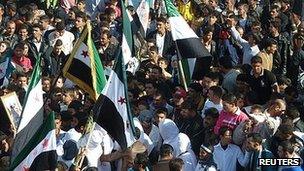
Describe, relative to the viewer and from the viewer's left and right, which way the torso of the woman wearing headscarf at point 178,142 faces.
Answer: facing away from the viewer and to the left of the viewer

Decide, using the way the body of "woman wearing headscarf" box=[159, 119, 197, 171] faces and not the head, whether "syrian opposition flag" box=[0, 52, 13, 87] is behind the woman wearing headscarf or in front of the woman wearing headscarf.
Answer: in front

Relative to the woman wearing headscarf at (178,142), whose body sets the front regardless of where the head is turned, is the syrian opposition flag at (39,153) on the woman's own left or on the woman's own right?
on the woman's own left

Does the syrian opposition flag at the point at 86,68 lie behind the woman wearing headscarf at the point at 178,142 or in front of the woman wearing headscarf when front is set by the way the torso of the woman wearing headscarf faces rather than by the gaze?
in front

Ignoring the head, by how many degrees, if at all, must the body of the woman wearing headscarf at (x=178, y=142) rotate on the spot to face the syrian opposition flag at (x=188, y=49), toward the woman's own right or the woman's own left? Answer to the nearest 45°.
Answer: approximately 45° to the woman's own right
